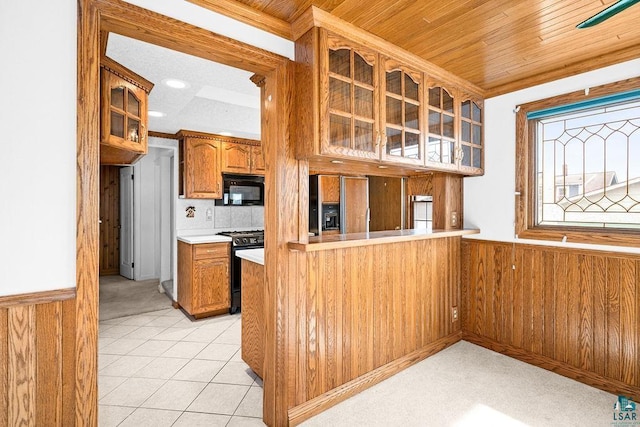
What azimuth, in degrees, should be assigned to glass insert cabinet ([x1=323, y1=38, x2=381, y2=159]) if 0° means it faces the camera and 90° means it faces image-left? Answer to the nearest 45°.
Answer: approximately 315°

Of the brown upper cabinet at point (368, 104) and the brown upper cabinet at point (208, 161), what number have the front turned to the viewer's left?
0

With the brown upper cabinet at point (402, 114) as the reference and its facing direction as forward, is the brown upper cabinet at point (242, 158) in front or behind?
behind

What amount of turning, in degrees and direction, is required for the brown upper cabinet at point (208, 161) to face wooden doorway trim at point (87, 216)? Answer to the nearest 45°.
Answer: approximately 45° to its right

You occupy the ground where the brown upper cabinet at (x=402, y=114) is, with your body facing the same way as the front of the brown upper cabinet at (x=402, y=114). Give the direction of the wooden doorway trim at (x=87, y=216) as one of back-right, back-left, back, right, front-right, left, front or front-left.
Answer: right

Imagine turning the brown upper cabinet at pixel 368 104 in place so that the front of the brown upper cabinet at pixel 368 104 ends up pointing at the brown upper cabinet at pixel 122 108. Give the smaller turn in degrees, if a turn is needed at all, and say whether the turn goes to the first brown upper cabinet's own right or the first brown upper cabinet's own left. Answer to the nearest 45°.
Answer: approximately 135° to the first brown upper cabinet's own right

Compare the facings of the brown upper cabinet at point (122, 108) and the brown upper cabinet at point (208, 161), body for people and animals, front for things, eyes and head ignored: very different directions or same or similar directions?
same or similar directions

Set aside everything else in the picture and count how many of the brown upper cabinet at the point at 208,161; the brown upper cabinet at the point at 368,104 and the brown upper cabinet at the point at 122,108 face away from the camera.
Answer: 0

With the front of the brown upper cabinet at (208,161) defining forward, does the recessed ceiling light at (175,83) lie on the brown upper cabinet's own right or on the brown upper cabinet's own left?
on the brown upper cabinet's own right

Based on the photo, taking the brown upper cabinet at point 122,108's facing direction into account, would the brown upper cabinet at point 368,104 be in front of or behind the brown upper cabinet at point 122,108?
in front

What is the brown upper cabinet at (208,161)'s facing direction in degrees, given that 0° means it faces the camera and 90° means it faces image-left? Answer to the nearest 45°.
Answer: approximately 315°

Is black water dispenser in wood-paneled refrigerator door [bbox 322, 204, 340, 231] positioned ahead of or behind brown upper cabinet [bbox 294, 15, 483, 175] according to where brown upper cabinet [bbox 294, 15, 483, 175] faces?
behind

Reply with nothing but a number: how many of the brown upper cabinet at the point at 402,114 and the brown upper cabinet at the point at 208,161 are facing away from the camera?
0
